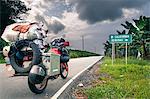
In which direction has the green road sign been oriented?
toward the camera

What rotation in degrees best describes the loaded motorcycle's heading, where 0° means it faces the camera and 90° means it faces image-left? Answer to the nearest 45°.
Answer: approximately 225°
